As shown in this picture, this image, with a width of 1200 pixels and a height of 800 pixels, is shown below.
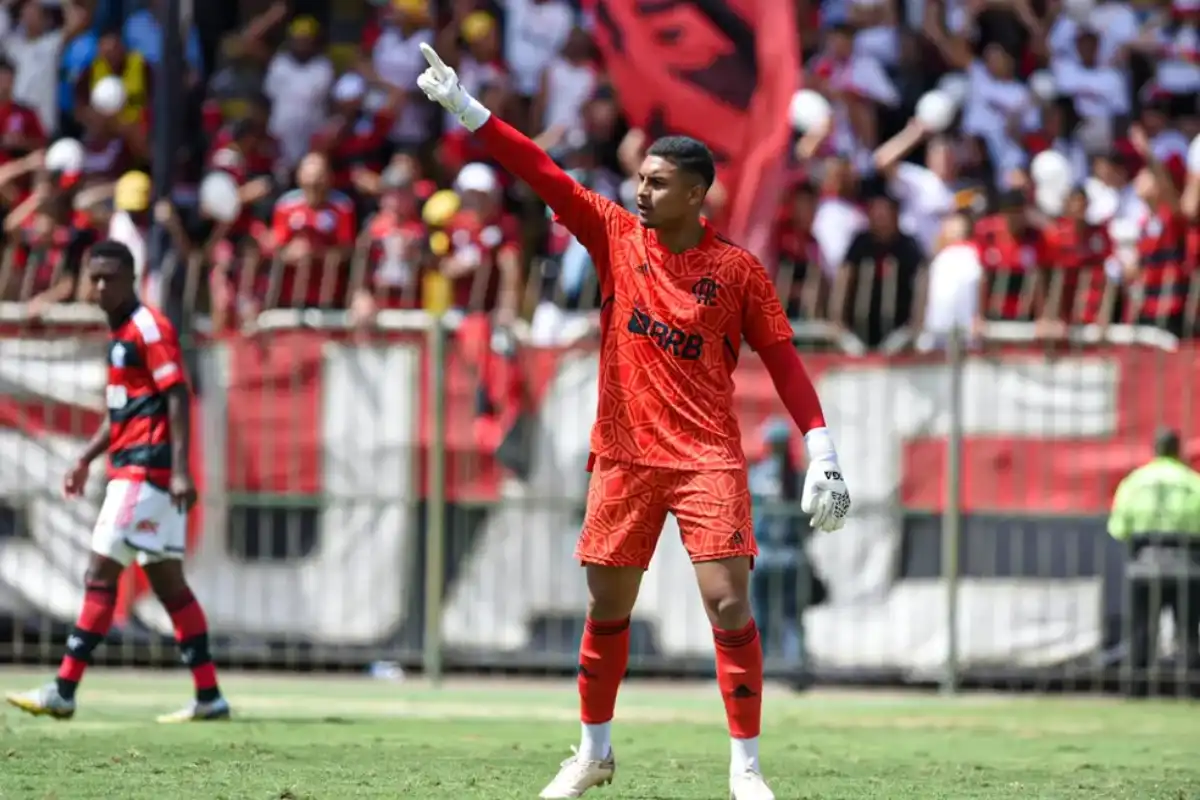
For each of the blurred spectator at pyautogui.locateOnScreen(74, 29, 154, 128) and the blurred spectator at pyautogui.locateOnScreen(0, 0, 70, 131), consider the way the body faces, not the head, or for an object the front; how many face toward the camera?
2

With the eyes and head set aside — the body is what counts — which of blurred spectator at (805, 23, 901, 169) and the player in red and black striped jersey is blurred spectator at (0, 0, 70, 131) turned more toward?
the player in red and black striped jersey

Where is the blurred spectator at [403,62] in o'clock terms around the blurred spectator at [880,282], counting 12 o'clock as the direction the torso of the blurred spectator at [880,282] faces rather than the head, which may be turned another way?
the blurred spectator at [403,62] is roughly at 4 o'clock from the blurred spectator at [880,282].

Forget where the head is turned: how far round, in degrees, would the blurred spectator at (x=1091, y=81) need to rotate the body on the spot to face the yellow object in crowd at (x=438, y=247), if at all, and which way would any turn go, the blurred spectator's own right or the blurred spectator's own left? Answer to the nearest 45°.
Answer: approximately 45° to the blurred spectator's own right

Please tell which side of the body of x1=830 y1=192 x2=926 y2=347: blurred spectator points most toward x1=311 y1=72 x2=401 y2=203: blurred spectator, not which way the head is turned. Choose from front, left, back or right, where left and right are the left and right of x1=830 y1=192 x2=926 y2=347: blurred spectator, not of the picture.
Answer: right

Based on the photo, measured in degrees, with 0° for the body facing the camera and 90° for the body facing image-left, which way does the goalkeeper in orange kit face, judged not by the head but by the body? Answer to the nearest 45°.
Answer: approximately 0°
